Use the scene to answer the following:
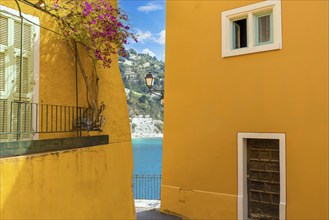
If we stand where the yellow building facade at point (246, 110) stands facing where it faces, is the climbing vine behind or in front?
in front

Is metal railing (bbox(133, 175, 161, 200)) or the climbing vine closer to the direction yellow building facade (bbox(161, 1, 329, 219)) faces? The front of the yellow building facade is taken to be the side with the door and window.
the climbing vine

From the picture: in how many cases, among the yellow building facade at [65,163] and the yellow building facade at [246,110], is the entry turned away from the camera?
0

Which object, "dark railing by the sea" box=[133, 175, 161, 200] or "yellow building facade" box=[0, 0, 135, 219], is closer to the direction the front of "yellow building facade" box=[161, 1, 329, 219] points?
the yellow building facade

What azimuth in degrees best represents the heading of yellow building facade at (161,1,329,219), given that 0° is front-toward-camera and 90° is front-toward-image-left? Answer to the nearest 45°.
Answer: approximately 45°

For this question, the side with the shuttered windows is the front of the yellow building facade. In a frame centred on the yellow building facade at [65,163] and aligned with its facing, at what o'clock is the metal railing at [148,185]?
The metal railing is roughly at 8 o'clock from the yellow building facade.

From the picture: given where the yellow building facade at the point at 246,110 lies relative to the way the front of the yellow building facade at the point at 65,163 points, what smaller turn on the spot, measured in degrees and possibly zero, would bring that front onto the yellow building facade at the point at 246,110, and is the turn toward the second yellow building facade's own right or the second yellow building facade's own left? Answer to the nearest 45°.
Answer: approximately 90° to the second yellow building facade's own left

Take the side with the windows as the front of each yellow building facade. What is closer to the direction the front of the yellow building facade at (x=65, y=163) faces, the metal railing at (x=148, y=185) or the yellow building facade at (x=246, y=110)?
the yellow building facade
